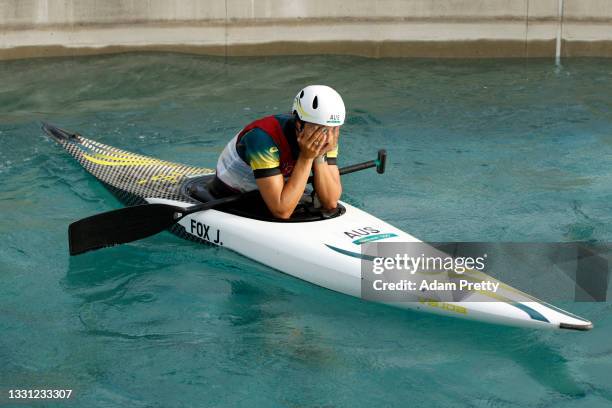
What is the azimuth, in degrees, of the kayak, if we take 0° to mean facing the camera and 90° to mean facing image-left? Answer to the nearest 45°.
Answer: approximately 315°

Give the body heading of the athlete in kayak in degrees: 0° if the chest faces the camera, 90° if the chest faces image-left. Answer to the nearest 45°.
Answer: approximately 315°

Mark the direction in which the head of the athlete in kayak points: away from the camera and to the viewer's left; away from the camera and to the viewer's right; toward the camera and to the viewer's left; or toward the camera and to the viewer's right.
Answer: toward the camera and to the viewer's right
